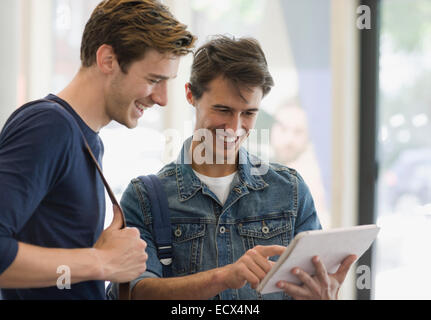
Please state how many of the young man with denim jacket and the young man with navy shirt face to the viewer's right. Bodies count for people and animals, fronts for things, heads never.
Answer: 1

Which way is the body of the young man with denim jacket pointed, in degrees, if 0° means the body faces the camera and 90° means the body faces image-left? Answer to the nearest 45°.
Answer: approximately 0°

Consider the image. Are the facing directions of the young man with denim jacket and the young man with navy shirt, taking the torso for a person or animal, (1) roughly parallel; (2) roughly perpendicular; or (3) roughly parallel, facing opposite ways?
roughly perpendicular

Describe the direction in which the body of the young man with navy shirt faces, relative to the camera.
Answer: to the viewer's right
